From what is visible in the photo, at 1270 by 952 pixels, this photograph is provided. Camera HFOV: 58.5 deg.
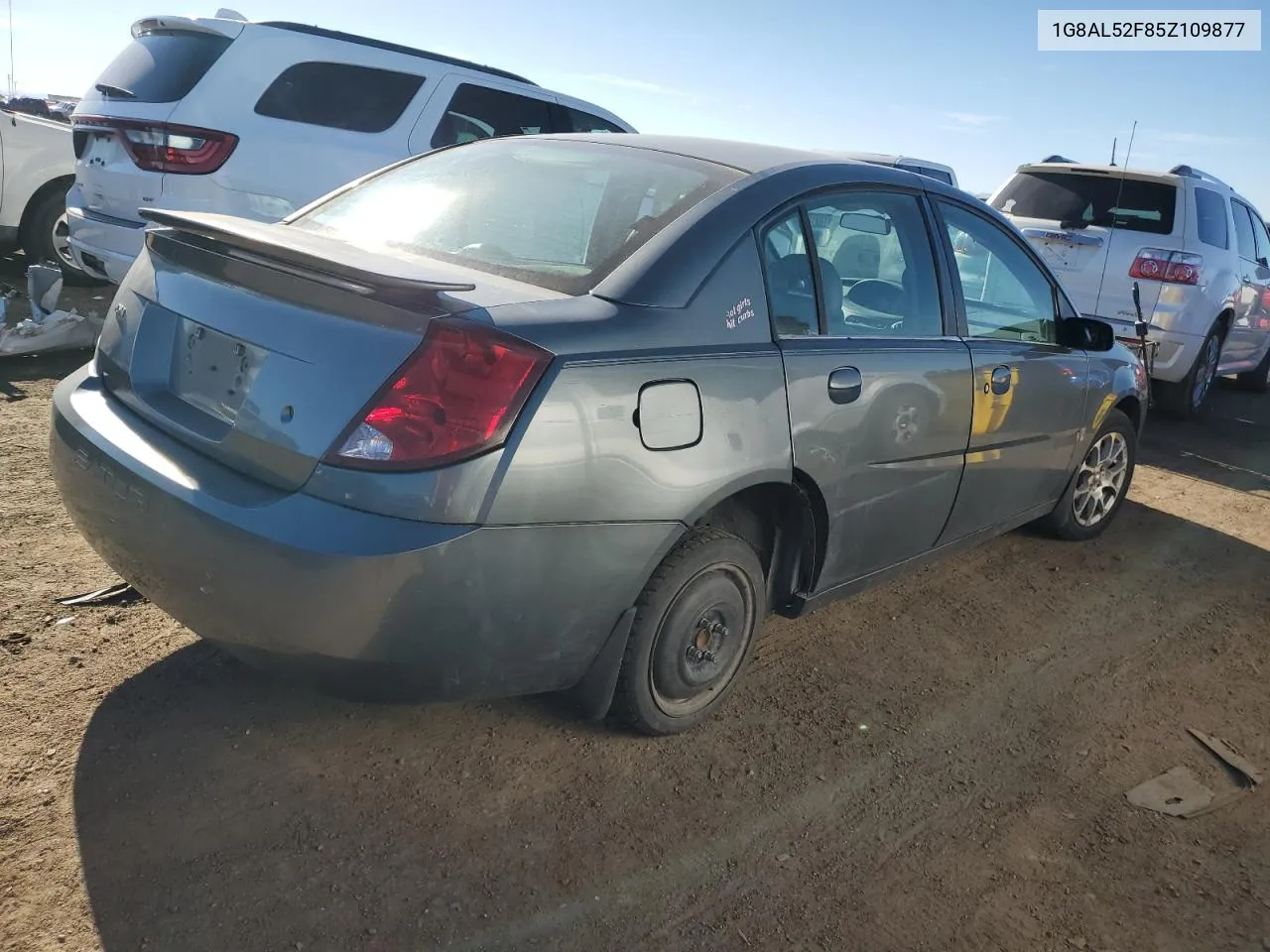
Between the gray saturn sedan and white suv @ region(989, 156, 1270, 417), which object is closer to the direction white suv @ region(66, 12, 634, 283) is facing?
the white suv

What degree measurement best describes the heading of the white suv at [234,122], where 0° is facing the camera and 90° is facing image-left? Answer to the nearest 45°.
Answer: approximately 225°

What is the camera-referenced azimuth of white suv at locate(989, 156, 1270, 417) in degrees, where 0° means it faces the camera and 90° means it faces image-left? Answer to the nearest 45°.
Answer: approximately 225°

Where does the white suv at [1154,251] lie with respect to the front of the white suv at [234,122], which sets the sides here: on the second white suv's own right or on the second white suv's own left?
on the second white suv's own right

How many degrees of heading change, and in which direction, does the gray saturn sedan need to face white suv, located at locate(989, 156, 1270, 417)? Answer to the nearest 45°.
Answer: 0° — it already faces it

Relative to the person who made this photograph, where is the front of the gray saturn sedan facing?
facing away from the viewer and to the right of the viewer

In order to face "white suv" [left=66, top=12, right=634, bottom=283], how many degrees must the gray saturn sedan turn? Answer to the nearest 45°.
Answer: approximately 90° to its left

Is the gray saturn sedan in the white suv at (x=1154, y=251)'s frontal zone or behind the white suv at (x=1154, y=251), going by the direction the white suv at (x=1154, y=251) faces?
behind

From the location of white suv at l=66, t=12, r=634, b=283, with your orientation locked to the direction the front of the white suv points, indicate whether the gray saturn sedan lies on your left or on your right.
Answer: on your right
